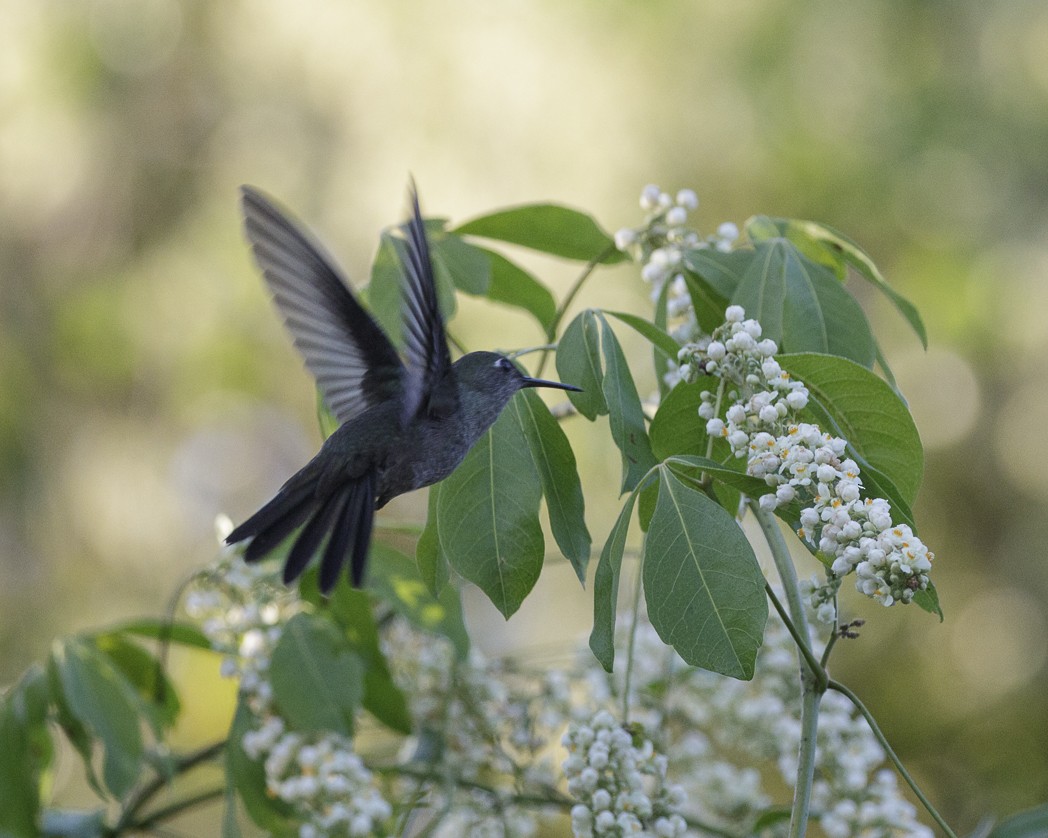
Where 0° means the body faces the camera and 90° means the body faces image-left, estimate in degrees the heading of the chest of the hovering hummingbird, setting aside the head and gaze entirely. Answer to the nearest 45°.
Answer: approximately 270°
